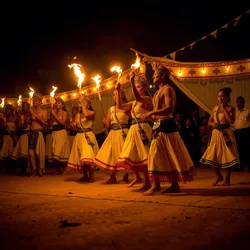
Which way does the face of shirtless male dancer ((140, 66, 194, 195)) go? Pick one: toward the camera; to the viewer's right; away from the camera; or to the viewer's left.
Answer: to the viewer's left

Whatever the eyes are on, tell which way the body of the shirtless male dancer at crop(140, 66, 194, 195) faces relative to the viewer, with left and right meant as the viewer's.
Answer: facing to the left of the viewer

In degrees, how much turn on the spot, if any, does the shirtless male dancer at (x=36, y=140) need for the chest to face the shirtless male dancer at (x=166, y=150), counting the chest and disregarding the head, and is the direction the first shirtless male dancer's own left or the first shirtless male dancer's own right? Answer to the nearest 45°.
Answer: approximately 45° to the first shirtless male dancer's own left

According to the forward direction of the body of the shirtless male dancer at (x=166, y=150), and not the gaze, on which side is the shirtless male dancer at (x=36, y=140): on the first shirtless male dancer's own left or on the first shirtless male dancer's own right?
on the first shirtless male dancer's own right

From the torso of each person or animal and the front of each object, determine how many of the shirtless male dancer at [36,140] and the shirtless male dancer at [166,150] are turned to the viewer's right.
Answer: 0

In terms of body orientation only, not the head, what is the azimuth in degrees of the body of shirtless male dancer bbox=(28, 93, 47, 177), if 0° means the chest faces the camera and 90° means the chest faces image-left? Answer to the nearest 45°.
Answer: approximately 45°
